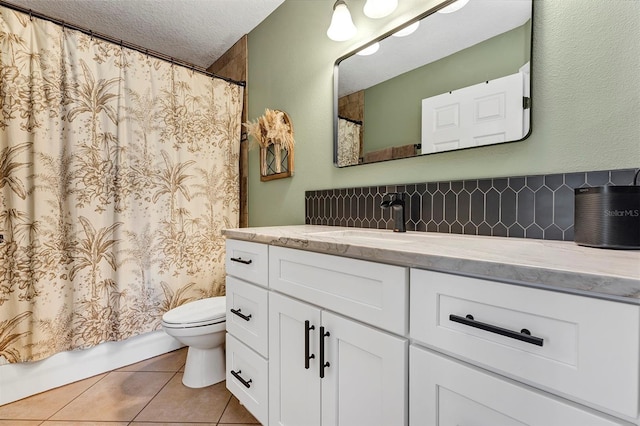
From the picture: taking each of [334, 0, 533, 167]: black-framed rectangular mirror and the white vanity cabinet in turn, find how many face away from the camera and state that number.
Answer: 0

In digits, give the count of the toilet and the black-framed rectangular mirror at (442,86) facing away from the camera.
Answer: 0

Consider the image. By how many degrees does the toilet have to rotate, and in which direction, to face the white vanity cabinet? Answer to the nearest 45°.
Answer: approximately 45° to its left

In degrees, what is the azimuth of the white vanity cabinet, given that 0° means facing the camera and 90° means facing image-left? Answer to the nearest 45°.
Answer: approximately 45°

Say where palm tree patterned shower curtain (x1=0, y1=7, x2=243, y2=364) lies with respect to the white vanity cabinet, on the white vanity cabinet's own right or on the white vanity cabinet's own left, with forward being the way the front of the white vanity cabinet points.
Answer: on the white vanity cabinet's own right

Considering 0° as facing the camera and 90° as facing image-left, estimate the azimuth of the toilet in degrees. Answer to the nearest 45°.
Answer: approximately 45°

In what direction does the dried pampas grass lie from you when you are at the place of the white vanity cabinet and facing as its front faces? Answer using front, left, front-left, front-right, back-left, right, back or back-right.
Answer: right

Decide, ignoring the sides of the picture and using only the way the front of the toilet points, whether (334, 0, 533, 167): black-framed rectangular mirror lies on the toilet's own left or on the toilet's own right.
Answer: on the toilet's own left
